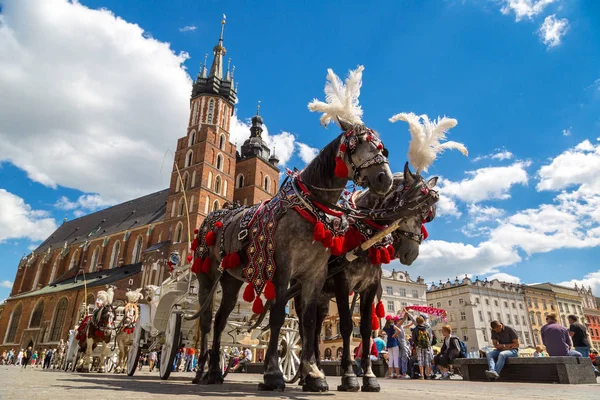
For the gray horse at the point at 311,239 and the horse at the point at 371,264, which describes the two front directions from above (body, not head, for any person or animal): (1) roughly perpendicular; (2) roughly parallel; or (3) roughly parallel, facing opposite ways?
roughly parallel

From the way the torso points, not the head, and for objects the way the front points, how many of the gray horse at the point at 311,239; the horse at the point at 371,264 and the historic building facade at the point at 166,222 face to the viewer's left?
0

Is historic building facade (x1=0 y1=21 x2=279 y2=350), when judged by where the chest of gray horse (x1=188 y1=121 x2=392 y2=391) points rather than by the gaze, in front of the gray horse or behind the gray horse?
behind

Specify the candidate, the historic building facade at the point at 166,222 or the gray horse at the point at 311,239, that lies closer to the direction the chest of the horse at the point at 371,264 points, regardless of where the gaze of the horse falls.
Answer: the gray horse

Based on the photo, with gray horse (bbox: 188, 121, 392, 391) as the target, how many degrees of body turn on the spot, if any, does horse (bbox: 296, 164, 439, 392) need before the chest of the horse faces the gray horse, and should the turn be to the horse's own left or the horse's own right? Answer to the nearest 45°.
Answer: approximately 90° to the horse's own right

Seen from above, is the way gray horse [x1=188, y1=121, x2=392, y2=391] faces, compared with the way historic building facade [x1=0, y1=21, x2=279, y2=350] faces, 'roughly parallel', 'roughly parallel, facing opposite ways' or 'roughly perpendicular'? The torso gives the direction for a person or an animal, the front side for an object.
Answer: roughly parallel

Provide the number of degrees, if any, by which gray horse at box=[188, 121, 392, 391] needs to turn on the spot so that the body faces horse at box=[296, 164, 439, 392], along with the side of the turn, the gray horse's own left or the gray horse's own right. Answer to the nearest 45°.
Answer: approximately 90° to the gray horse's own left

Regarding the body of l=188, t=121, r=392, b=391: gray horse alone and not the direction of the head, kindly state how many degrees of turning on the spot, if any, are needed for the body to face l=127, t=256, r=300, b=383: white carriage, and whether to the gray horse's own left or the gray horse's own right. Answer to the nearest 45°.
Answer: approximately 180°

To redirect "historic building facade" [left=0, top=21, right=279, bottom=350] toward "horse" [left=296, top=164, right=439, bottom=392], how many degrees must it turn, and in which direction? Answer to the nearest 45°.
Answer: approximately 45° to its right

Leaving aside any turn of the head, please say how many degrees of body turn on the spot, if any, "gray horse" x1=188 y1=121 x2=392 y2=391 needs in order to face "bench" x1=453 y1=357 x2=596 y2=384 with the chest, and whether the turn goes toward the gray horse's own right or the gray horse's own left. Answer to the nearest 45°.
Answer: approximately 90° to the gray horse's own left

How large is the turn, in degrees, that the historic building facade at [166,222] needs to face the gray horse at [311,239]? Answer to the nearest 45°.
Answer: approximately 45° to its right

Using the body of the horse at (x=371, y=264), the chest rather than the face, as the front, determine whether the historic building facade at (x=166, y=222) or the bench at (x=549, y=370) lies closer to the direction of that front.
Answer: the bench

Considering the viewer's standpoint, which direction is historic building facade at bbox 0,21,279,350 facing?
facing the viewer and to the right of the viewer
